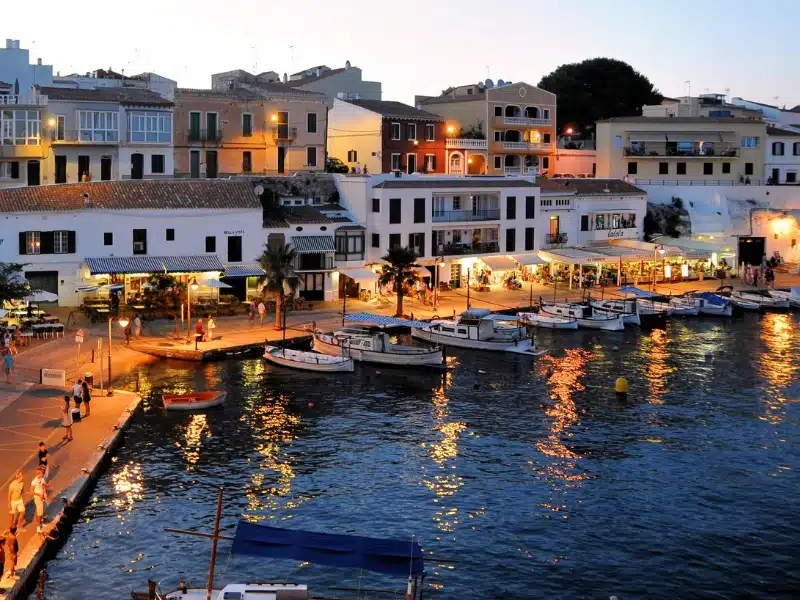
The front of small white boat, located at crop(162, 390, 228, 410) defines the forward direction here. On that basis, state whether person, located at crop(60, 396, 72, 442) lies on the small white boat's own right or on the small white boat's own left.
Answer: on the small white boat's own right

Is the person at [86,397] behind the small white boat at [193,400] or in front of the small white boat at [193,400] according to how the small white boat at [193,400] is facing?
behind

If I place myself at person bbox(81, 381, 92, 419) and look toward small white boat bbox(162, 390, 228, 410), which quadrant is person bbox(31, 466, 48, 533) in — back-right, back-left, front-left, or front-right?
back-right

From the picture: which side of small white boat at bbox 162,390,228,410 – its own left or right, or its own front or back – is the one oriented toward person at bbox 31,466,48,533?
right

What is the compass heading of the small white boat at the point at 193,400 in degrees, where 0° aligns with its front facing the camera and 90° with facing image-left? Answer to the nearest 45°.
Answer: approximately 270°

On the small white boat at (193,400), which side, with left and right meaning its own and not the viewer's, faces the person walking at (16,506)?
right
